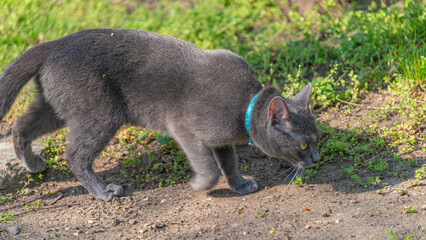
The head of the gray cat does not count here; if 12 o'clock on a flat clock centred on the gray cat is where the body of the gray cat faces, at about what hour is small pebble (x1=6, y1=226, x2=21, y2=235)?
The small pebble is roughly at 5 o'clock from the gray cat.

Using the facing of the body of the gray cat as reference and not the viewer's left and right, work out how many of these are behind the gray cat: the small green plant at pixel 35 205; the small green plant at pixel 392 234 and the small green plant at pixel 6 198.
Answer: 2

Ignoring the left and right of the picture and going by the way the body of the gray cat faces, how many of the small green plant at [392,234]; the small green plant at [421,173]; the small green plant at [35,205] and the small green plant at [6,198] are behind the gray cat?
2

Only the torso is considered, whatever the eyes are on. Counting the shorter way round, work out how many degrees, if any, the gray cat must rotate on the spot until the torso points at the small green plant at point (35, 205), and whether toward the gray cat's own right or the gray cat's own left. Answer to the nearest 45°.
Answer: approximately 180°

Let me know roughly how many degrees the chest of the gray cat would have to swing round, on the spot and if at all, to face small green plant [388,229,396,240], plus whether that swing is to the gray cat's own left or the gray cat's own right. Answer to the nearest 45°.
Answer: approximately 45° to the gray cat's own right

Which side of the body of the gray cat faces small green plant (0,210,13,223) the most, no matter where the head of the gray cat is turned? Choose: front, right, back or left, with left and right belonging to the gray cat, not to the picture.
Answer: back

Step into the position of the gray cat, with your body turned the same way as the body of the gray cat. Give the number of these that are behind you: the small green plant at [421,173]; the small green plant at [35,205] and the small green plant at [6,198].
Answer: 2

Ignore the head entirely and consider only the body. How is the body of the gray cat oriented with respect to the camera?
to the viewer's right

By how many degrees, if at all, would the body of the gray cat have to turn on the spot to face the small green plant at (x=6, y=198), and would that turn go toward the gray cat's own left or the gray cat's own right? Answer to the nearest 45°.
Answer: approximately 180°
